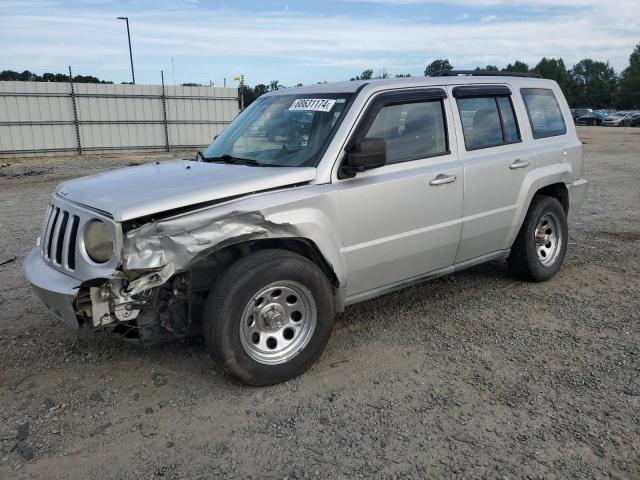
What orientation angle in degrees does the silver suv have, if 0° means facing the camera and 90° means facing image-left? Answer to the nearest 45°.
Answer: approximately 45°

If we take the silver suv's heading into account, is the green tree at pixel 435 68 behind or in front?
behind
